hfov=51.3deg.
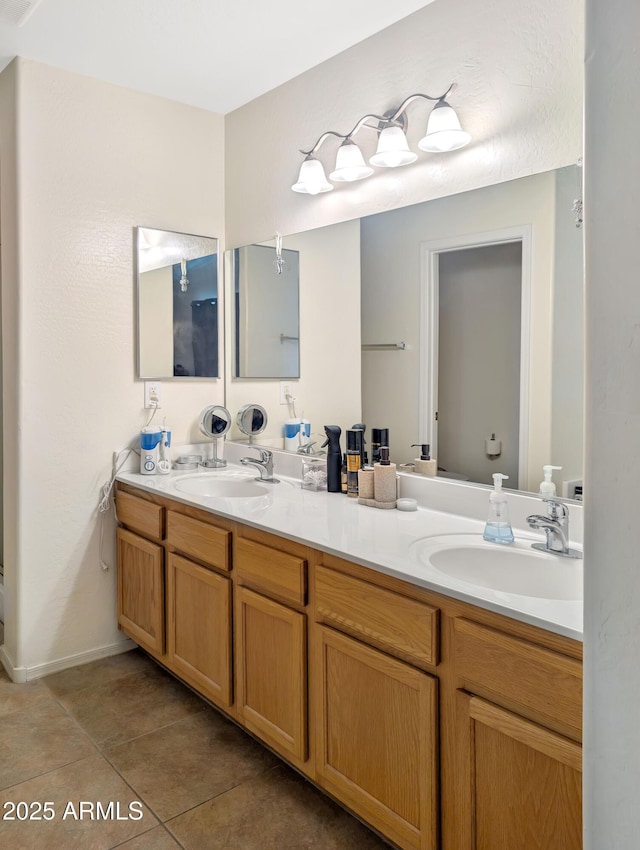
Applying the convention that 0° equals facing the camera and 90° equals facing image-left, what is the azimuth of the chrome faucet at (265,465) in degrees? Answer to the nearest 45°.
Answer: approximately 45°

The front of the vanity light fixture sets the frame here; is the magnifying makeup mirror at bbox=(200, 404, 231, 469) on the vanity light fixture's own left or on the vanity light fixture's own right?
on the vanity light fixture's own right

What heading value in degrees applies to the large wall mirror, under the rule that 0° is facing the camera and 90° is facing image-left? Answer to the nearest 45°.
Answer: approximately 45°

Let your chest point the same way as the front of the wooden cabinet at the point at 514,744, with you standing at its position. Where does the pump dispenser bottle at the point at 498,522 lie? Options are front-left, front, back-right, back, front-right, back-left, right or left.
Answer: back-right

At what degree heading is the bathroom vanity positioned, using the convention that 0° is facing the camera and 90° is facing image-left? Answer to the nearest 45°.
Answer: approximately 45°

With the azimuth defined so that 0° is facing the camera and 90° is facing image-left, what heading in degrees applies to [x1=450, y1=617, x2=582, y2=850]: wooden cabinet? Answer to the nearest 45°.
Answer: approximately 45°
